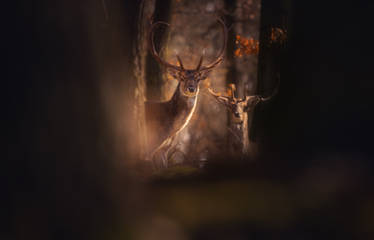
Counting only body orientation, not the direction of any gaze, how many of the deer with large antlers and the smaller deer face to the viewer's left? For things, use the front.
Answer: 0

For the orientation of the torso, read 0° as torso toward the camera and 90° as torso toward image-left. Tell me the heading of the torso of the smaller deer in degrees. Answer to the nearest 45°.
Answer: approximately 0°

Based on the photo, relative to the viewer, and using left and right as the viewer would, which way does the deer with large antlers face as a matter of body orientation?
facing the viewer and to the right of the viewer
